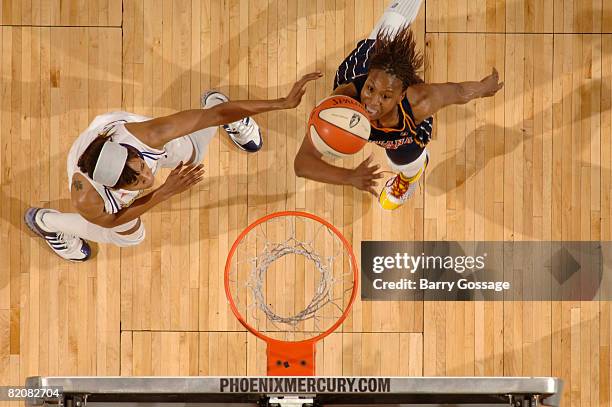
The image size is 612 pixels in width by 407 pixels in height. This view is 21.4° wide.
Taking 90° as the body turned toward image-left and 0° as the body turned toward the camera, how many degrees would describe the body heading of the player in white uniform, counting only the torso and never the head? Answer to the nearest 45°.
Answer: approximately 315°
